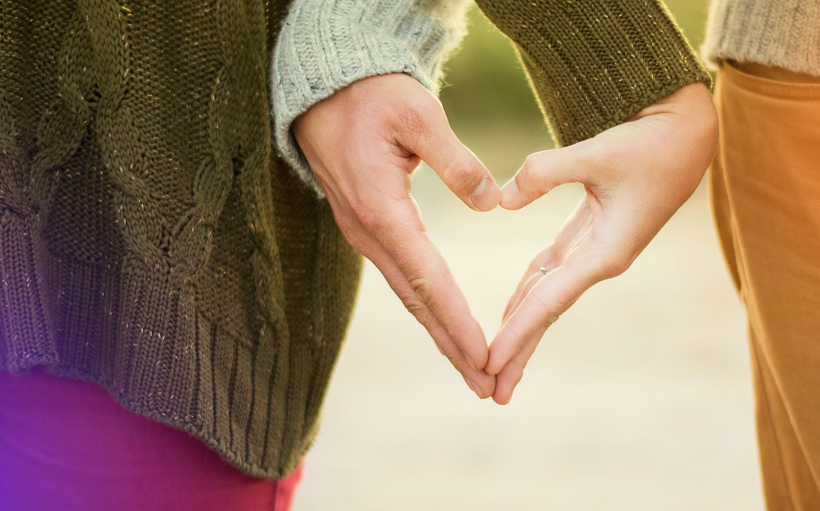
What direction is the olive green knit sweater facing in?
toward the camera
